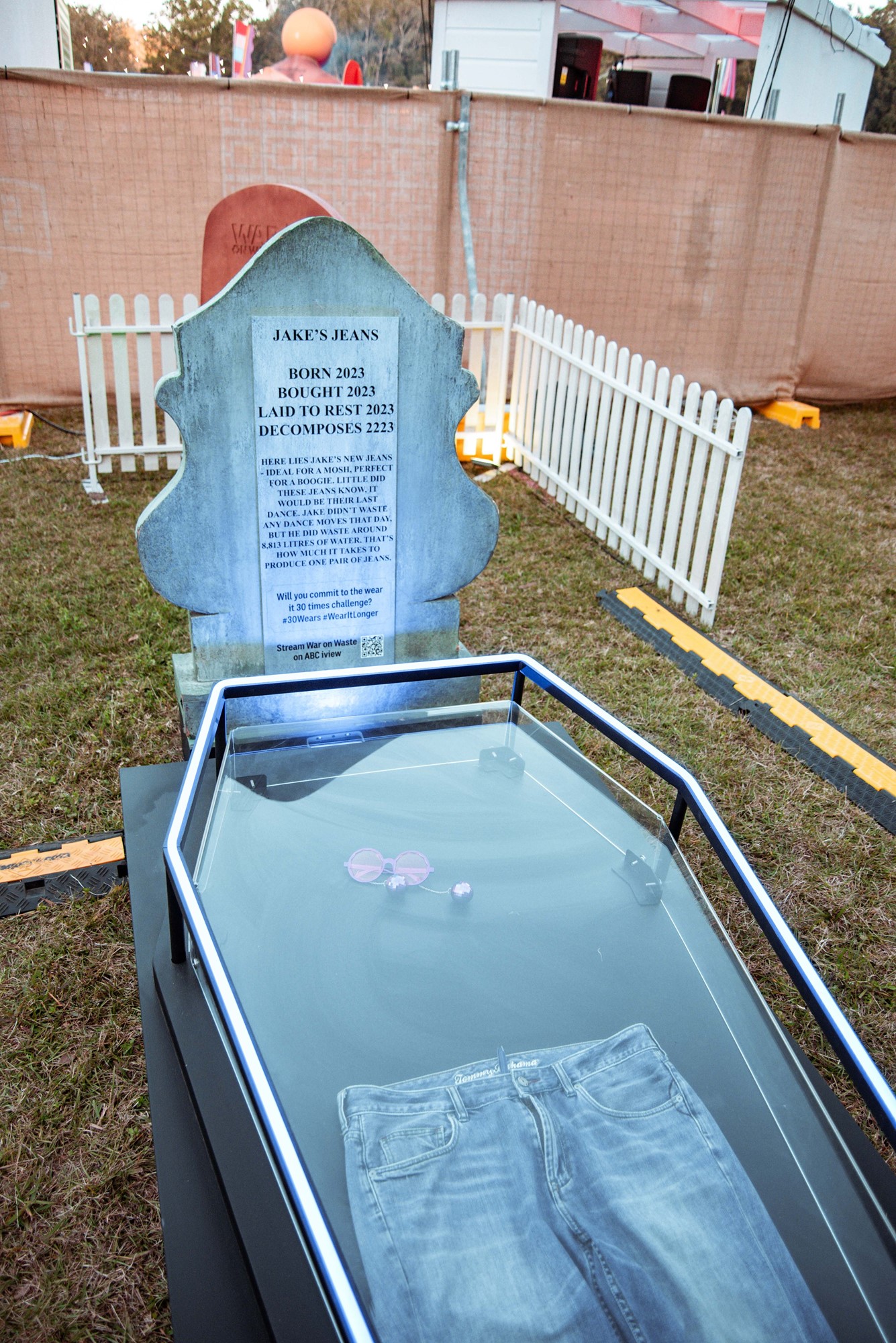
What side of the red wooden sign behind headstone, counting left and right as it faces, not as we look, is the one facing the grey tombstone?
front

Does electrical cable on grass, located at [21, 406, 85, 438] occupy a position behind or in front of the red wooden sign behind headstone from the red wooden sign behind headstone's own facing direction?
behind

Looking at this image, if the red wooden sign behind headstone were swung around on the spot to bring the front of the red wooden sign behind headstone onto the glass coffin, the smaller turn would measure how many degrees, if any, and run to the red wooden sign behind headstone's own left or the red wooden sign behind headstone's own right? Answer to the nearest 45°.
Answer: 0° — it already faces it

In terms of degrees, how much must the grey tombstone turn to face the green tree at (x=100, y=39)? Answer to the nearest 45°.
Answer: approximately 180°

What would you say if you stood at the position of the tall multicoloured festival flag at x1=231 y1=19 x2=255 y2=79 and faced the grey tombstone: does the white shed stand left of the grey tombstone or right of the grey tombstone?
left

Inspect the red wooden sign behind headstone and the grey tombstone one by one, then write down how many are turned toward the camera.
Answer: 2

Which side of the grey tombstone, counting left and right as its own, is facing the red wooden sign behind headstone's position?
back

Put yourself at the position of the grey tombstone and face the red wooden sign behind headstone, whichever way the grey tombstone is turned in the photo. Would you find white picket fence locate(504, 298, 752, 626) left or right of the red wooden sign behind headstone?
right

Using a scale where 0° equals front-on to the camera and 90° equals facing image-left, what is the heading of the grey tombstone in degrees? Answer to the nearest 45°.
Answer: approximately 0°

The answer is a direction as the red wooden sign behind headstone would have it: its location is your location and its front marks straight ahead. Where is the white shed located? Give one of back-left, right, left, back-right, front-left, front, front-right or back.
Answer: back-left

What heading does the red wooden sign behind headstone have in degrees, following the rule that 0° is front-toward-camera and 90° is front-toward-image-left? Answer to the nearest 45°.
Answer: approximately 0°

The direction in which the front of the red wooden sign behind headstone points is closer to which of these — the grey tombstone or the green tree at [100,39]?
the grey tombstone

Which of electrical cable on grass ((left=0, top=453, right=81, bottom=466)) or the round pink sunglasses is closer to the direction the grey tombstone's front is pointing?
the round pink sunglasses

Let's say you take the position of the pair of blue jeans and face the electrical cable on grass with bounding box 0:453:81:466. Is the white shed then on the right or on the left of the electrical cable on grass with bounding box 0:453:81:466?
right
